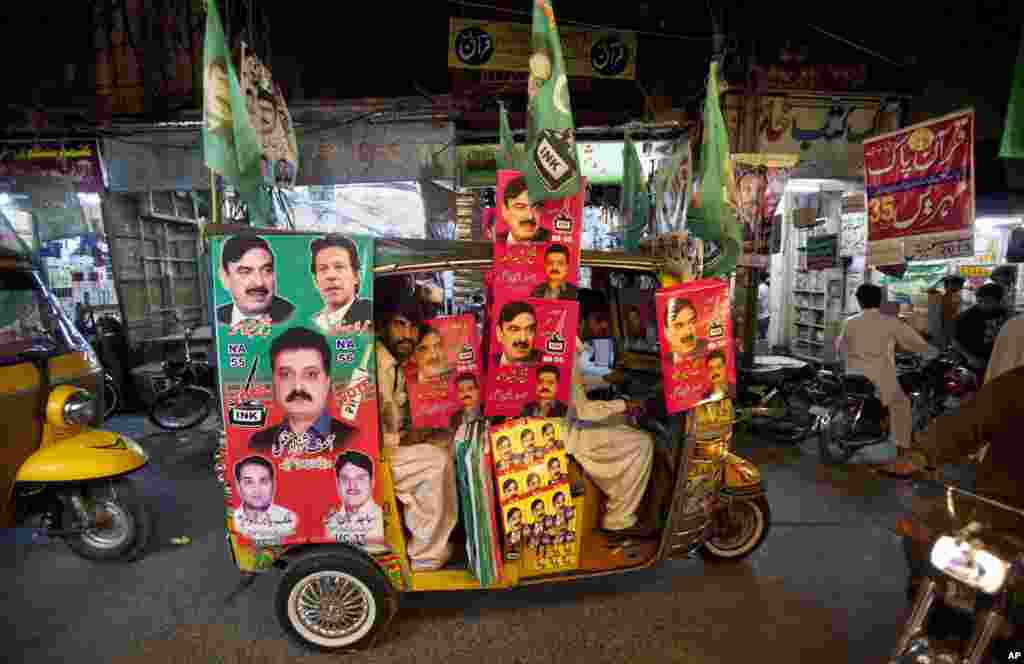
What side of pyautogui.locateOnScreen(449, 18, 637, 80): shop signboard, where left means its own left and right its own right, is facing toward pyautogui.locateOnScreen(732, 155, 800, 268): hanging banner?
left

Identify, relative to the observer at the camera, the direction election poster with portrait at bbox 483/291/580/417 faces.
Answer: facing the viewer

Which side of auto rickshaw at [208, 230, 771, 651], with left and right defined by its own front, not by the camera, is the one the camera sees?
right

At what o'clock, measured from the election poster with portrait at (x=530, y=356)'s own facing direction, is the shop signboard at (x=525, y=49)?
The shop signboard is roughly at 6 o'clock from the election poster with portrait.

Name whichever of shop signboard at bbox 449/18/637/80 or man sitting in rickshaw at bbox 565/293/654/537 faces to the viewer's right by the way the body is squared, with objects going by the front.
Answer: the man sitting in rickshaw

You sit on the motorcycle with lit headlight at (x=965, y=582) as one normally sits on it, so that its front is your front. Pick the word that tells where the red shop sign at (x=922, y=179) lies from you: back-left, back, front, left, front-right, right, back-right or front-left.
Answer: back

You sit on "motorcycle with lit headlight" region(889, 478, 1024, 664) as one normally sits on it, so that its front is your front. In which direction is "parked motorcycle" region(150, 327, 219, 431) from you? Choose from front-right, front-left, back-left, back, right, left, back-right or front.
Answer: right

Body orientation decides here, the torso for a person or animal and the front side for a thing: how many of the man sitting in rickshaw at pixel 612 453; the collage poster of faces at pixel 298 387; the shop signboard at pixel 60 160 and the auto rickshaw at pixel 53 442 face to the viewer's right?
2

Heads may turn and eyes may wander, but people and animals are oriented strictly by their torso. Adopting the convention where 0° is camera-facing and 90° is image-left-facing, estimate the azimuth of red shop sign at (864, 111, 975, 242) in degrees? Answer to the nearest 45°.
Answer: approximately 45°

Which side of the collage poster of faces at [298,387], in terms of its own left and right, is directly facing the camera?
front

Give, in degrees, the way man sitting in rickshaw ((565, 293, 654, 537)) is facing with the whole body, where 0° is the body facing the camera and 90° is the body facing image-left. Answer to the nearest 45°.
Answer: approximately 270°

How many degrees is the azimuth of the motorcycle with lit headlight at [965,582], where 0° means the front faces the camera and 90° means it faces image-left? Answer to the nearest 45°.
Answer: approximately 0°

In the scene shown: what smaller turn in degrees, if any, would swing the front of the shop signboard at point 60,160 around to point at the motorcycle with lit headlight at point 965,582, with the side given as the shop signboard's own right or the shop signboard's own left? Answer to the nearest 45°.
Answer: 0° — it already faces it

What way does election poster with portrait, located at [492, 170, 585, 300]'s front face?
toward the camera

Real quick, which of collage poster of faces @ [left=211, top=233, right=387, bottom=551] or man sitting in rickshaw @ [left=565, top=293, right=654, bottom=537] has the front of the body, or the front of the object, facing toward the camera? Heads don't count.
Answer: the collage poster of faces
